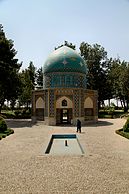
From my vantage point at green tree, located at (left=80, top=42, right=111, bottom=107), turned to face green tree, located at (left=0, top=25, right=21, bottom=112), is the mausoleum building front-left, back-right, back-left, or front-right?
front-left

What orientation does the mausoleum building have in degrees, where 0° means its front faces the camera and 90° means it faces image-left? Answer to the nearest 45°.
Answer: approximately 0°

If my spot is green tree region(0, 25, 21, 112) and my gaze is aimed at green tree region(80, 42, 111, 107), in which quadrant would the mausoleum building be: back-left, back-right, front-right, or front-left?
front-right

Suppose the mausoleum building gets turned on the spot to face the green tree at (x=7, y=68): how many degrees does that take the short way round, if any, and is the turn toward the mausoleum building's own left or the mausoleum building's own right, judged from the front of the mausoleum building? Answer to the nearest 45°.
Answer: approximately 90° to the mausoleum building's own right

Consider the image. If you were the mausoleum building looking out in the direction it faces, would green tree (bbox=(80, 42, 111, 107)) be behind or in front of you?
behind
